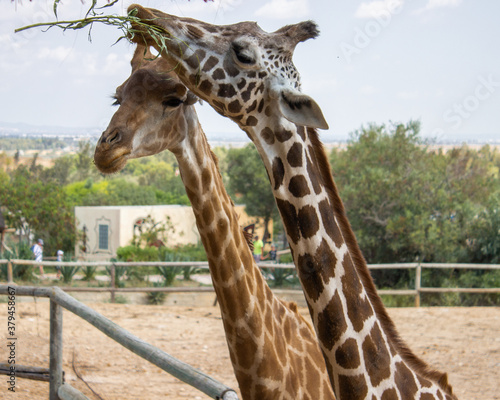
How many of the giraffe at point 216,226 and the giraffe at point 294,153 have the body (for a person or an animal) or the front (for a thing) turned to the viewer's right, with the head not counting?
0

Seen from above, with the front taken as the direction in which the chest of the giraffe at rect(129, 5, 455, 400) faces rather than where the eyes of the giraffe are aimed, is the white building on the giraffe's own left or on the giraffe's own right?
on the giraffe's own right

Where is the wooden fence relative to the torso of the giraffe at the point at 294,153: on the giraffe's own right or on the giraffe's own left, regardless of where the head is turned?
on the giraffe's own right

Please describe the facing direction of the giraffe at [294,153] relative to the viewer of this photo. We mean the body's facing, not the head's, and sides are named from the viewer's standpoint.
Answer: facing to the left of the viewer

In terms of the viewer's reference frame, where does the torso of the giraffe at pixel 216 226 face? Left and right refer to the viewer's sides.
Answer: facing the viewer and to the left of the viewer
